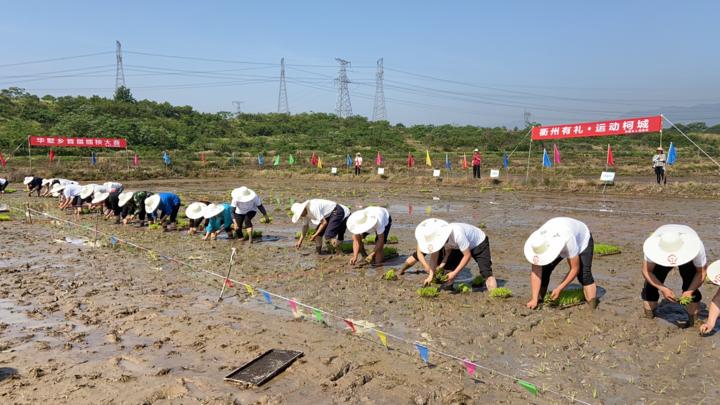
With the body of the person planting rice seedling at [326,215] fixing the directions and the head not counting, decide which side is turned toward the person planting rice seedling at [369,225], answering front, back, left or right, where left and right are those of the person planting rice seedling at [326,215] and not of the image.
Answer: left

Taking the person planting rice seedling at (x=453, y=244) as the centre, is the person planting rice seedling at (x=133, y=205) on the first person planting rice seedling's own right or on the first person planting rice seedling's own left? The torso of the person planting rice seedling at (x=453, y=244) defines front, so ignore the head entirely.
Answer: on the first person planting rice seedling's own right

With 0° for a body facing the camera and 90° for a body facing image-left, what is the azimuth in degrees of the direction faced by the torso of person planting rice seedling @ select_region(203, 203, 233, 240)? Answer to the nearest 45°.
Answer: approximately 45°

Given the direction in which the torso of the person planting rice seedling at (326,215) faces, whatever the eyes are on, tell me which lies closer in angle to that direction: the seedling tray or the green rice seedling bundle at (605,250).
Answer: the seedling tray

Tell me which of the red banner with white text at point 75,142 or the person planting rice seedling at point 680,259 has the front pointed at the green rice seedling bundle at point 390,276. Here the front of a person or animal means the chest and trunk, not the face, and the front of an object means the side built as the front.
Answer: the red banner with white text

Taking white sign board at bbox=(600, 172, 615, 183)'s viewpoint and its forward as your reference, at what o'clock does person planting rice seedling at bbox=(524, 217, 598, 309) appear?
The person planting rice seedling is roughly at 12 o'clock from the white sign board.

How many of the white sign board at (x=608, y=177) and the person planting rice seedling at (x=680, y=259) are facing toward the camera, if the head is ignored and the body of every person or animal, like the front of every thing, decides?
2

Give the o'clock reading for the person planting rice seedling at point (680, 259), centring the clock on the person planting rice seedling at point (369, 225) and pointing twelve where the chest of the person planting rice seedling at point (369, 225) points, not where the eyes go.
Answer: the person planting rice seedling at point (680, 259) is roughly at 9 o'clock from the person planting rice seedling at point (369, 225).

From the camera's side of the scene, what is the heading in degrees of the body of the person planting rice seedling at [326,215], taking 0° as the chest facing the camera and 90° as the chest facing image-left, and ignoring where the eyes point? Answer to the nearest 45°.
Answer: approximately 45°

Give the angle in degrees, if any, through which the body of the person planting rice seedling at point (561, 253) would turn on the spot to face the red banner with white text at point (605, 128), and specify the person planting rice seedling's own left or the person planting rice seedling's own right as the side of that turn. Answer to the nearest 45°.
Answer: approximately 135° to the person planting rice seedling's own right

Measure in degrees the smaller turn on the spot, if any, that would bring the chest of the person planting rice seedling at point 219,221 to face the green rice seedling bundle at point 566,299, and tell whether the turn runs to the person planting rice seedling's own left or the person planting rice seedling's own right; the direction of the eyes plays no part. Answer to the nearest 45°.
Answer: approximately 90° to the person planting rice seedling's own left

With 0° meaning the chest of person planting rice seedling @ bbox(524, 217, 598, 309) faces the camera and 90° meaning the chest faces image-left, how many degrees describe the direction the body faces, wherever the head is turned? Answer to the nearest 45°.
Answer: approximately 45°

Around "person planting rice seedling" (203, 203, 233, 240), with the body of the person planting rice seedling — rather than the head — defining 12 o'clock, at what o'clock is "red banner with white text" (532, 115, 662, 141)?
The red banner with white text is roughly at 7 o'clock from the person planting rice seedling.
